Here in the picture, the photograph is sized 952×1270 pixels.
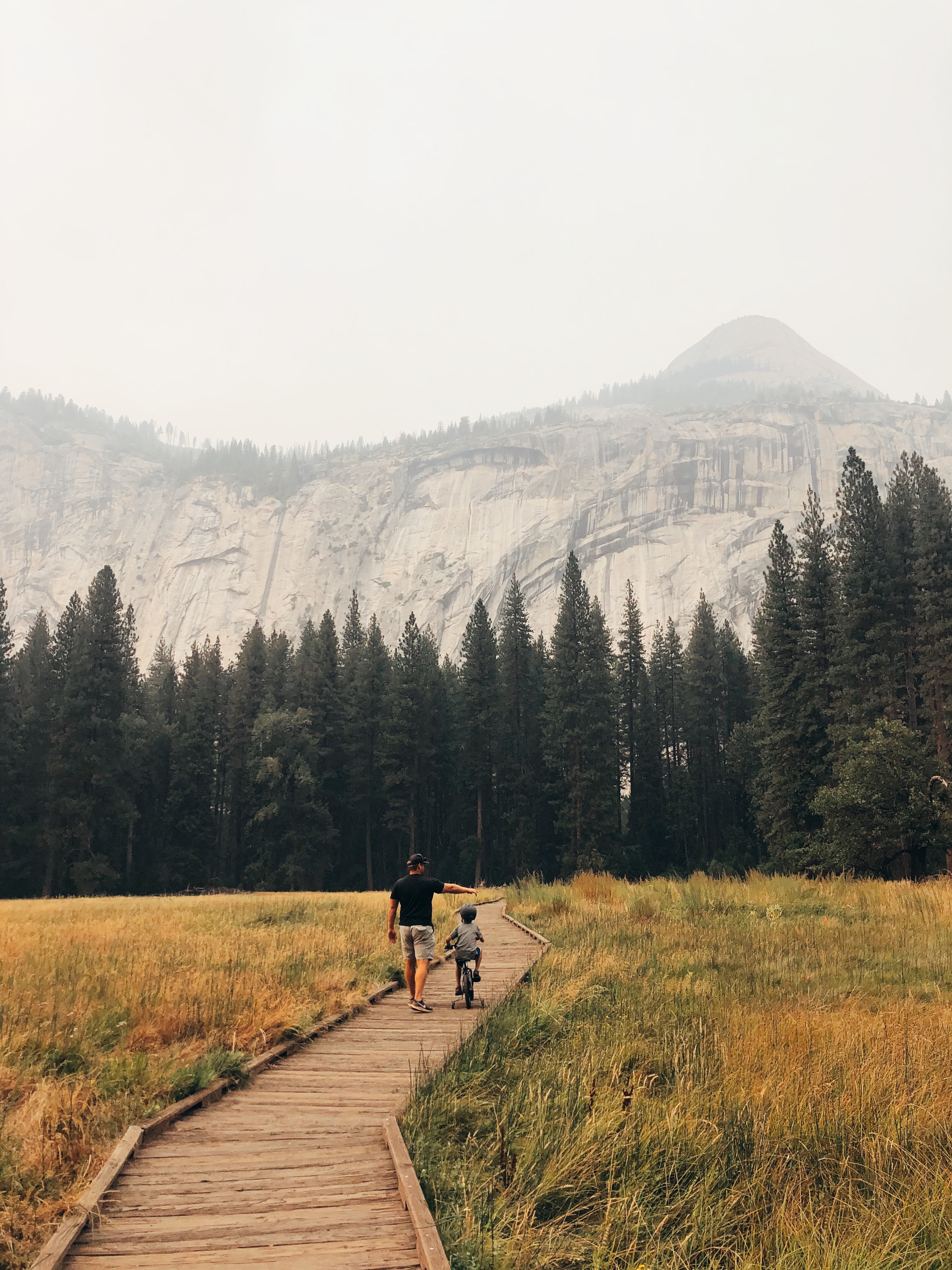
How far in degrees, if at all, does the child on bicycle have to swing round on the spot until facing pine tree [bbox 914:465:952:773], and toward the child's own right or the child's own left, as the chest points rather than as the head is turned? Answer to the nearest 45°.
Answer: approximately 45° to the child's own right

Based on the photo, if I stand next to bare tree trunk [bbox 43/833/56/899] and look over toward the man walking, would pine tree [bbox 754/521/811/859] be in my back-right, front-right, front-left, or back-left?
front-left

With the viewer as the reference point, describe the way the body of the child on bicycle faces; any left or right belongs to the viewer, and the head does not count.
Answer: facing away from the viewer

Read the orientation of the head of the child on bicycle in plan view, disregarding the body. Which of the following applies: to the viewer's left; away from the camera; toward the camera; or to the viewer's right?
away from the camera

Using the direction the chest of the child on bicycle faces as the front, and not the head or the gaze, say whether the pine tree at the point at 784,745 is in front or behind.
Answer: in front

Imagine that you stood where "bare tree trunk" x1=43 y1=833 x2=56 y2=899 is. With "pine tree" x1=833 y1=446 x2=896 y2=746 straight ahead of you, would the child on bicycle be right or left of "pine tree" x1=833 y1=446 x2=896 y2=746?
right

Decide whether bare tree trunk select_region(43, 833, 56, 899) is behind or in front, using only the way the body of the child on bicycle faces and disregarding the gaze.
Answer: in front
